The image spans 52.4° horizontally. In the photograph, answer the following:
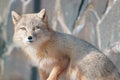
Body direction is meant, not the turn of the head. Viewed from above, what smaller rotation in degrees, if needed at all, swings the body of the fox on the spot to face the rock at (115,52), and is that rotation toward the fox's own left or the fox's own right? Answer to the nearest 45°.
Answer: approximately 180°

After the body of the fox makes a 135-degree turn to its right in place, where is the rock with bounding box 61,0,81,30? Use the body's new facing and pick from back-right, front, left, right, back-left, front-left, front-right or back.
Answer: front

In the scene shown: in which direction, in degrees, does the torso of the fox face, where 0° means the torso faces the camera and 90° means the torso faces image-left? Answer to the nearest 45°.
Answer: approximately 45°

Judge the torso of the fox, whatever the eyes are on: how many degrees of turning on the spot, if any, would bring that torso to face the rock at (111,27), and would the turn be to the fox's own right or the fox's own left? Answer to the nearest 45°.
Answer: approximately 180°
